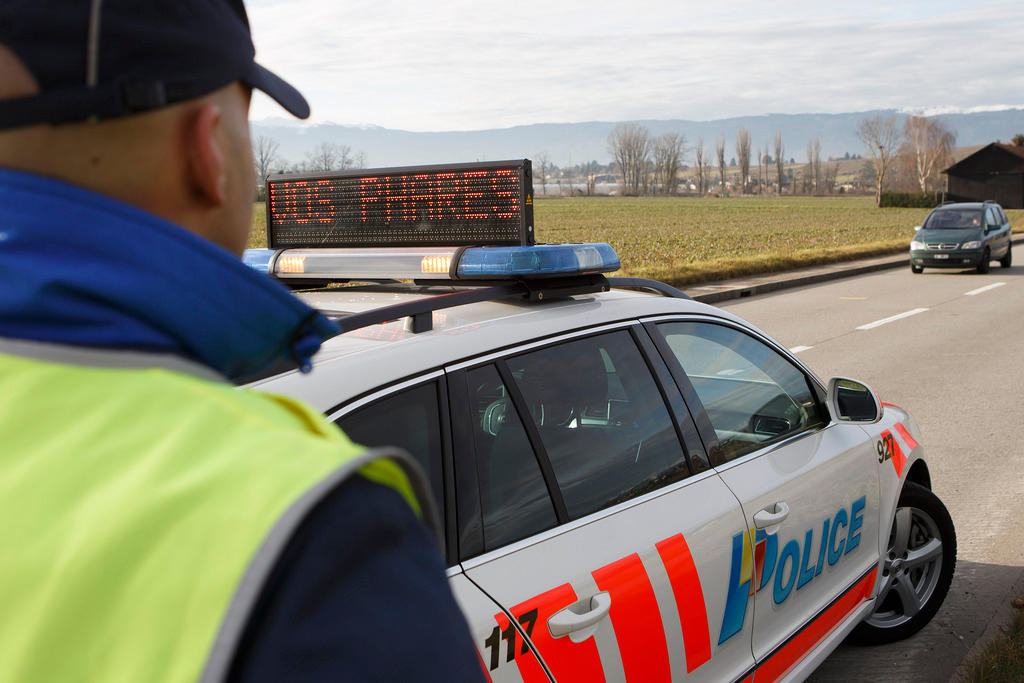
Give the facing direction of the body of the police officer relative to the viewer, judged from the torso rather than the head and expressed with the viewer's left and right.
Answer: facing away from the viewer and to the right of the viewer

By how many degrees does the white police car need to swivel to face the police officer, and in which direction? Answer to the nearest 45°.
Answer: approximately 135° to its right

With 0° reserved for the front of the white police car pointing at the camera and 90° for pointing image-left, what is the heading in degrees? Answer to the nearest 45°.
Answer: approximately 225°

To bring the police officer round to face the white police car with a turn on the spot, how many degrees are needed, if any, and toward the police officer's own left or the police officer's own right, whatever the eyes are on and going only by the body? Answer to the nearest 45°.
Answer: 0° — they already face it

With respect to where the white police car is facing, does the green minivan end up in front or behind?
in front

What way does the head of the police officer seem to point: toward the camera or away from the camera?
away from the camera

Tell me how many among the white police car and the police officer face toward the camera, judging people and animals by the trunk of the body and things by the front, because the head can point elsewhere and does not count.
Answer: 0
